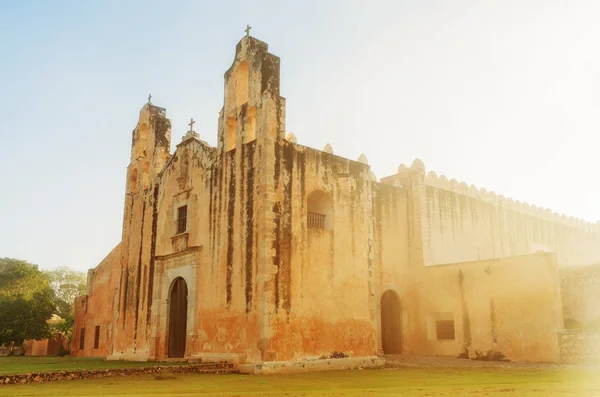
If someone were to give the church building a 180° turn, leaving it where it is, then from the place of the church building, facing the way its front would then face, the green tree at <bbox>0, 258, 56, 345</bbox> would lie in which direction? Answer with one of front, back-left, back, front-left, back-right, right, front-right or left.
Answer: left

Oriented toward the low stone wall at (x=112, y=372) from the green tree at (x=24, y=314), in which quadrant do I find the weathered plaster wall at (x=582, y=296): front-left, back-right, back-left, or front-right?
front-left

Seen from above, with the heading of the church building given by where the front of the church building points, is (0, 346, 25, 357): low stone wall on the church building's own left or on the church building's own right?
on the church building's own right

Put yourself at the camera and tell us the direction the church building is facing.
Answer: facing the viewer and to the left of the viewer

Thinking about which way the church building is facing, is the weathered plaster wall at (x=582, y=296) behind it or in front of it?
behind

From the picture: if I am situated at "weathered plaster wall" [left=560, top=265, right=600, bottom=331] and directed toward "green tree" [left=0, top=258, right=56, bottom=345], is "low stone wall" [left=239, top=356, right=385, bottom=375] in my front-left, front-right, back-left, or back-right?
front-left

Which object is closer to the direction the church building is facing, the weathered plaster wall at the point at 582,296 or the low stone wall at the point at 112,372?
the low stone wall
